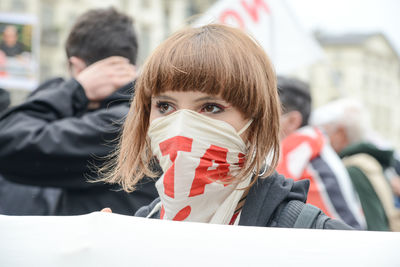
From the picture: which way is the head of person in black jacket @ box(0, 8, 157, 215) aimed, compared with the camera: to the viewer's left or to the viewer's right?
to the viewer's left

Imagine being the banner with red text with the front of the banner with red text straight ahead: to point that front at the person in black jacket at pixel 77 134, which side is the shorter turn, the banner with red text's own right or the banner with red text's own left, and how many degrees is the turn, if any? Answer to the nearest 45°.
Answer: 0° — it already faces them

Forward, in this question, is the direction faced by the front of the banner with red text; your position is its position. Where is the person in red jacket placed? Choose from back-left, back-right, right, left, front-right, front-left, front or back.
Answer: front

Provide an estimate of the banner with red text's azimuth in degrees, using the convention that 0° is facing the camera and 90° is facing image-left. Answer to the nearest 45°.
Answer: approximately 0°

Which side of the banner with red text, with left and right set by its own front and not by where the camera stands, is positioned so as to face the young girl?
front

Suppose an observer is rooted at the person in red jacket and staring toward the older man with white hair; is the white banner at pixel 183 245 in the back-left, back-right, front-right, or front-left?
back-right

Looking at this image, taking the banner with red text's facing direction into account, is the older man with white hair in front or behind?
in front

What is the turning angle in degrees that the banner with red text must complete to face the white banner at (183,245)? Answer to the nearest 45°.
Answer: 0° — it already faces it
